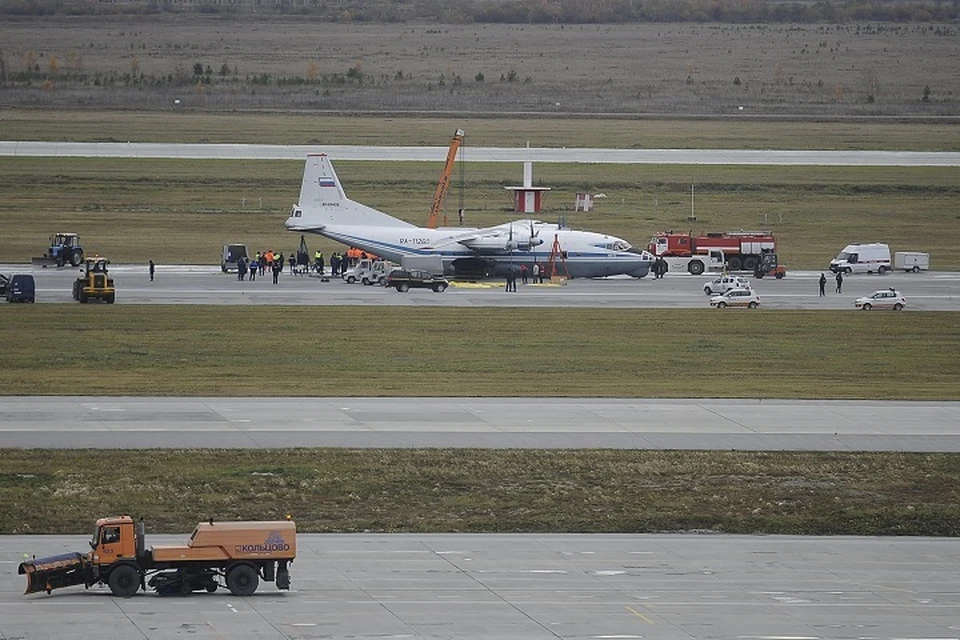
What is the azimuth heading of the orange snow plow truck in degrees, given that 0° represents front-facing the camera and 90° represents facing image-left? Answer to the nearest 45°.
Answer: approximately 90°
